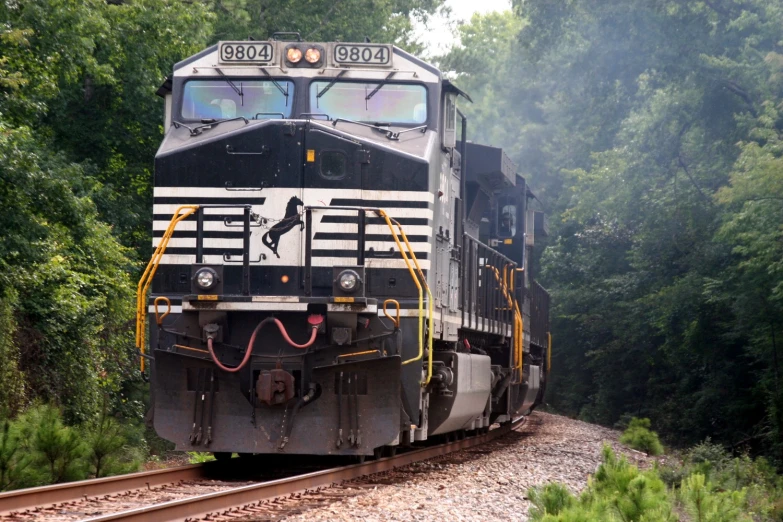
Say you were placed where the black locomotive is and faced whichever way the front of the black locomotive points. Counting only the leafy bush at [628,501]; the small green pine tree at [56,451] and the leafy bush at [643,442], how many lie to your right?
1

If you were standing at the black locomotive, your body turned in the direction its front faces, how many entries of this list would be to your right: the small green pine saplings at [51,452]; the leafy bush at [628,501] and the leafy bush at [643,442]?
1

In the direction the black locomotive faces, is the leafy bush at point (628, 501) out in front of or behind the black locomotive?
in front

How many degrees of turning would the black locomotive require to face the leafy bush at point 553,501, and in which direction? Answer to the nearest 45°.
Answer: approximately 45° to its left

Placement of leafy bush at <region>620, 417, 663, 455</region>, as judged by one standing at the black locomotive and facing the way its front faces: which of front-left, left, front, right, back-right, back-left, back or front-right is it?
back-left

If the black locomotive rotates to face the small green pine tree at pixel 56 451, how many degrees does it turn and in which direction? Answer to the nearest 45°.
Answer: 0° — it already faces it

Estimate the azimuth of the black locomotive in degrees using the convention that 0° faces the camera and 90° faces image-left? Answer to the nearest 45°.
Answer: approximately 0°
